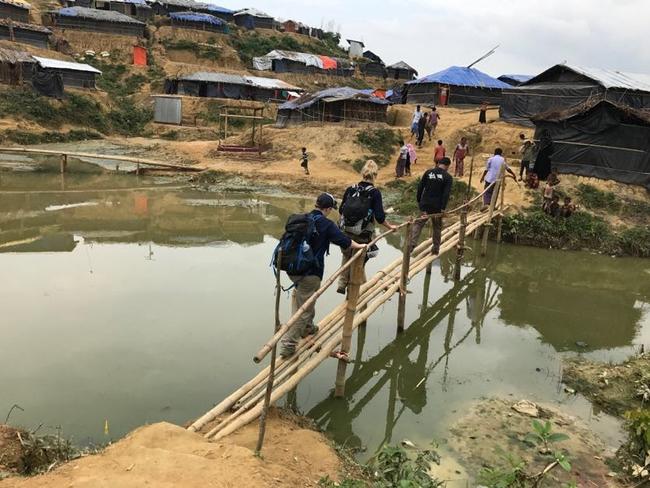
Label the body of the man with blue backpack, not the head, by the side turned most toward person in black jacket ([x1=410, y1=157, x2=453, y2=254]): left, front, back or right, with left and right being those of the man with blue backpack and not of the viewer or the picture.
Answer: front

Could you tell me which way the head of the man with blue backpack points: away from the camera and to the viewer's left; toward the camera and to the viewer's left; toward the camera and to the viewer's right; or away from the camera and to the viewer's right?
away from the camera and to the viewer's right

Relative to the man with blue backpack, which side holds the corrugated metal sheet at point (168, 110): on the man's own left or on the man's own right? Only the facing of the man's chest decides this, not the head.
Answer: on the man's own left

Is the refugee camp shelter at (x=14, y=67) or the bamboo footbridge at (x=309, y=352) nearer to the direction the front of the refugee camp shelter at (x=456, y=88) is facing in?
the bamboo footbridge

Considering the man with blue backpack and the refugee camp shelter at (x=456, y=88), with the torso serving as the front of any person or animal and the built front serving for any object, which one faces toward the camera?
the refugee camp shelter

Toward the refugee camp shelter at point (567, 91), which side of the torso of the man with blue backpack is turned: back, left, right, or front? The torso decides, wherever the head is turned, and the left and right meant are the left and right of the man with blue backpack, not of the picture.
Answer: front

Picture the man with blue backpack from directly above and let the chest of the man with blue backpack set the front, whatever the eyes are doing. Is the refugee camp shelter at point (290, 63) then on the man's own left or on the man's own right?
on the man's own left

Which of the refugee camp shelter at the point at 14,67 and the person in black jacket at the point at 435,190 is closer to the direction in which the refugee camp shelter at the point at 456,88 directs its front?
the person in black jacket

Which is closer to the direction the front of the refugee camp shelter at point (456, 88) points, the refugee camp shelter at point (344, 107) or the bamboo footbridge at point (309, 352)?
the bamboo footbridge

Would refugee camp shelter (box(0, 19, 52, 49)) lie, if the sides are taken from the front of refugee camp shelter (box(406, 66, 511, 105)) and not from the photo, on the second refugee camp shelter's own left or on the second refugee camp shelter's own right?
on the second refugee camp shelter's own right

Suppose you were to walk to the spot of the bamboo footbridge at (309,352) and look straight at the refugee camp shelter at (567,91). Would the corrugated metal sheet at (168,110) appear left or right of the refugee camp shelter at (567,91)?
left

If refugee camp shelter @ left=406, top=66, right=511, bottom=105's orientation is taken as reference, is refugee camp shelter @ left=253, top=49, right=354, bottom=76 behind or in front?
behind

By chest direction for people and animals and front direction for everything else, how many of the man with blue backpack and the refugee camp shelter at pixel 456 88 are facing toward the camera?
1

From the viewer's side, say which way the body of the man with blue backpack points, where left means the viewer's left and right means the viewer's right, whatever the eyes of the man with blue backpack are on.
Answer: facing away from the viewer and to the right of the viewer

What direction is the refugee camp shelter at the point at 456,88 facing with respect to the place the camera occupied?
facing the viewer

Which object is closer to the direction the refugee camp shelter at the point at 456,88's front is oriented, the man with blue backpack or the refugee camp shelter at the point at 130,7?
the man with blue backpack
